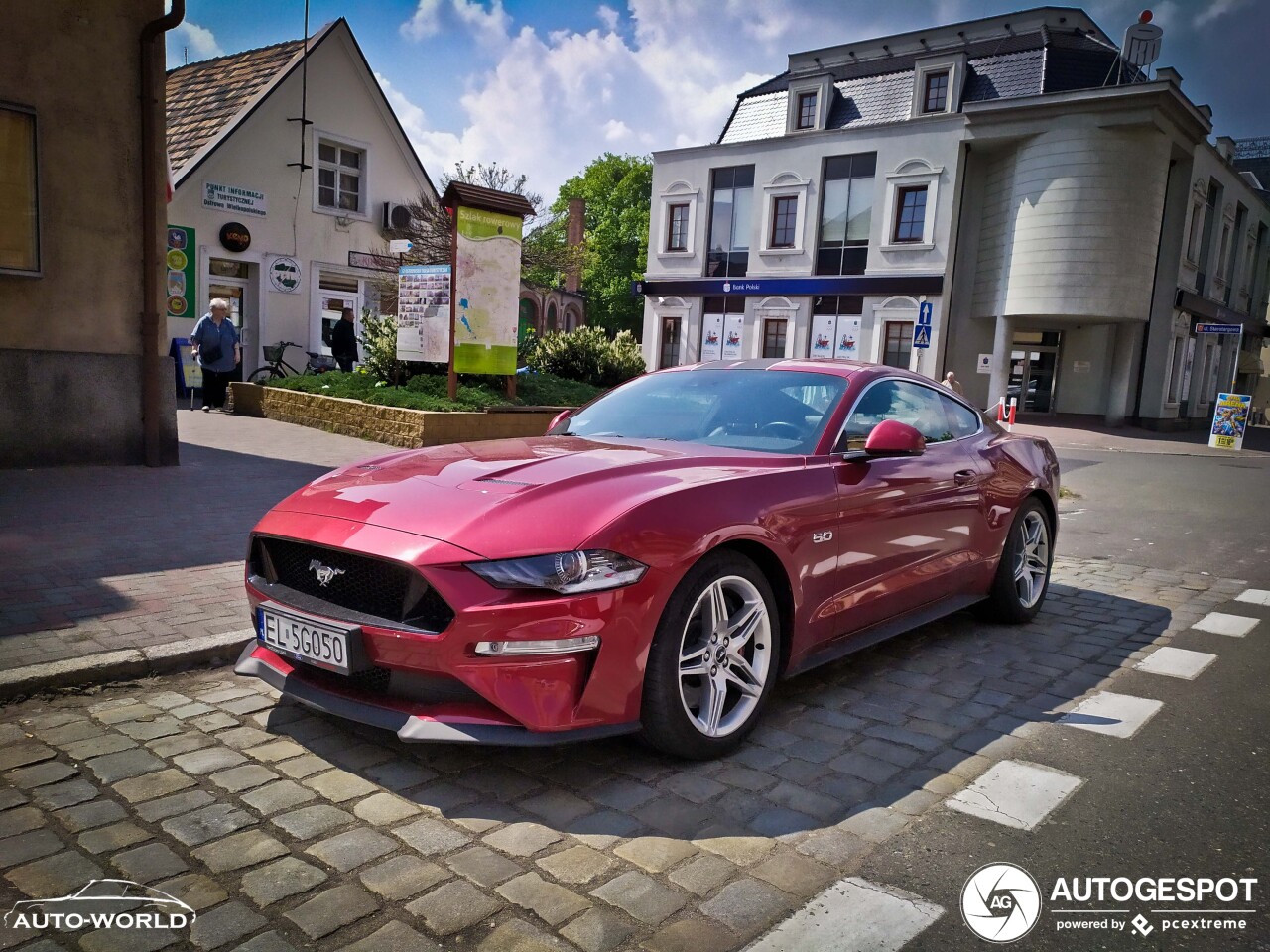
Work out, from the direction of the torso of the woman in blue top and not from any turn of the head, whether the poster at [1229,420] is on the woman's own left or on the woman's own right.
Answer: on the woman's own left

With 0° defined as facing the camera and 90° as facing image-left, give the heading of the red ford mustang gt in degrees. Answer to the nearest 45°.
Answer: approximately 45°

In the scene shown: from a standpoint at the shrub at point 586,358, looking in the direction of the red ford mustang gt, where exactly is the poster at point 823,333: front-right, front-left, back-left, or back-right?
back-left

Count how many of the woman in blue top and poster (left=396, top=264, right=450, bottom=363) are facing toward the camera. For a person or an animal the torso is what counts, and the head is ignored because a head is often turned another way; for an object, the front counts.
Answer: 2
